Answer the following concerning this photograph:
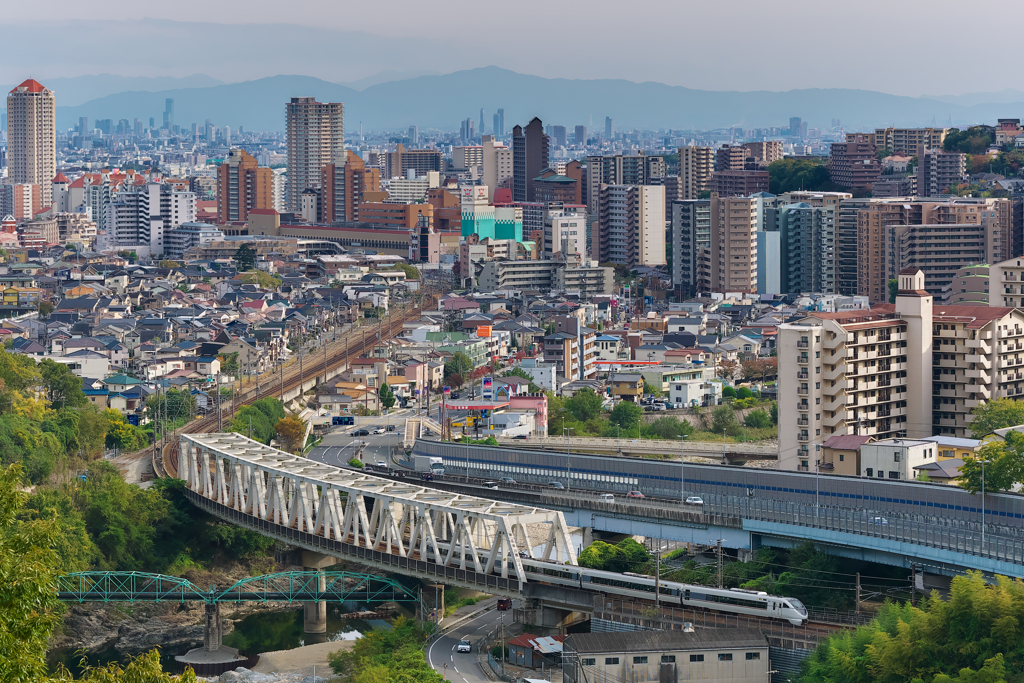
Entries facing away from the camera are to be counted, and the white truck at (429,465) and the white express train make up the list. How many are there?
0

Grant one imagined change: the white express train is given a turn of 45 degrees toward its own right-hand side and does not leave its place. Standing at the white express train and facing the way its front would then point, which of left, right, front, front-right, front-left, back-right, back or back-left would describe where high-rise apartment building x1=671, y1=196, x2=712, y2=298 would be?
back

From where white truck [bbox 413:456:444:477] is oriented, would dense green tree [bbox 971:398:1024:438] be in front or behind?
in front

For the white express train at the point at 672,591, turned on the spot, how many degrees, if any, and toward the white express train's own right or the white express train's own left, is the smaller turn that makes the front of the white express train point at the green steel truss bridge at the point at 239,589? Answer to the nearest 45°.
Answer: approximately 180°

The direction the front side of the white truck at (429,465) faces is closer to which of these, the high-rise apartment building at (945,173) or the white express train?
the white express train

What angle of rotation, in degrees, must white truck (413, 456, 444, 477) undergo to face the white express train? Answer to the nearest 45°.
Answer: approximately 45° to its right

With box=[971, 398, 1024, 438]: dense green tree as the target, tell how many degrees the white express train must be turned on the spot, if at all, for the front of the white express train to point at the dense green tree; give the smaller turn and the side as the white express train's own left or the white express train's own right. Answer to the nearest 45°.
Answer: approximately 90° to the white express train's own left

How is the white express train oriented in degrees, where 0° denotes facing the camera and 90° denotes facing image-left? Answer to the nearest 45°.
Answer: approximately 315°

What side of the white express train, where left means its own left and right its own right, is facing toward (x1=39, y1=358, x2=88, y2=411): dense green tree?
back

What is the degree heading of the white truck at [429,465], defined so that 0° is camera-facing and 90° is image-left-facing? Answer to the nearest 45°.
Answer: approximately 315°
